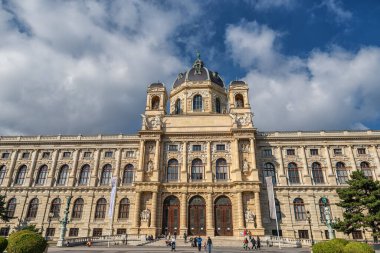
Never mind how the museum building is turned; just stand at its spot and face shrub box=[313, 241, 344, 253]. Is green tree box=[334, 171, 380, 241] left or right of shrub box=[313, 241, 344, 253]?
left

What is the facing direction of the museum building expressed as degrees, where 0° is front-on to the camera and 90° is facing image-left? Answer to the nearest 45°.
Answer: approximately 0°

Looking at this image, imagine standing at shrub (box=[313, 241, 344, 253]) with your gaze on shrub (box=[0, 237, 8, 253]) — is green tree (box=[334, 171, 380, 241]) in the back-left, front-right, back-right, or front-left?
back-right

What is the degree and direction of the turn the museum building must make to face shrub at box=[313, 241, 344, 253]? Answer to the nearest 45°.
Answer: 0° — it already faces it

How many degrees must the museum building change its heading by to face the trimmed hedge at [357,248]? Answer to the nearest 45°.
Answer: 0° — it already faces it

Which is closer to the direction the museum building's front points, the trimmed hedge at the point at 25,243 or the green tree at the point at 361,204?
the trimmed hedge

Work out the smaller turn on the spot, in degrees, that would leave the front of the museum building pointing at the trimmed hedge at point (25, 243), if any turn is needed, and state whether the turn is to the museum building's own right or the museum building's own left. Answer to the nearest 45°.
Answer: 0° — it already faces it
